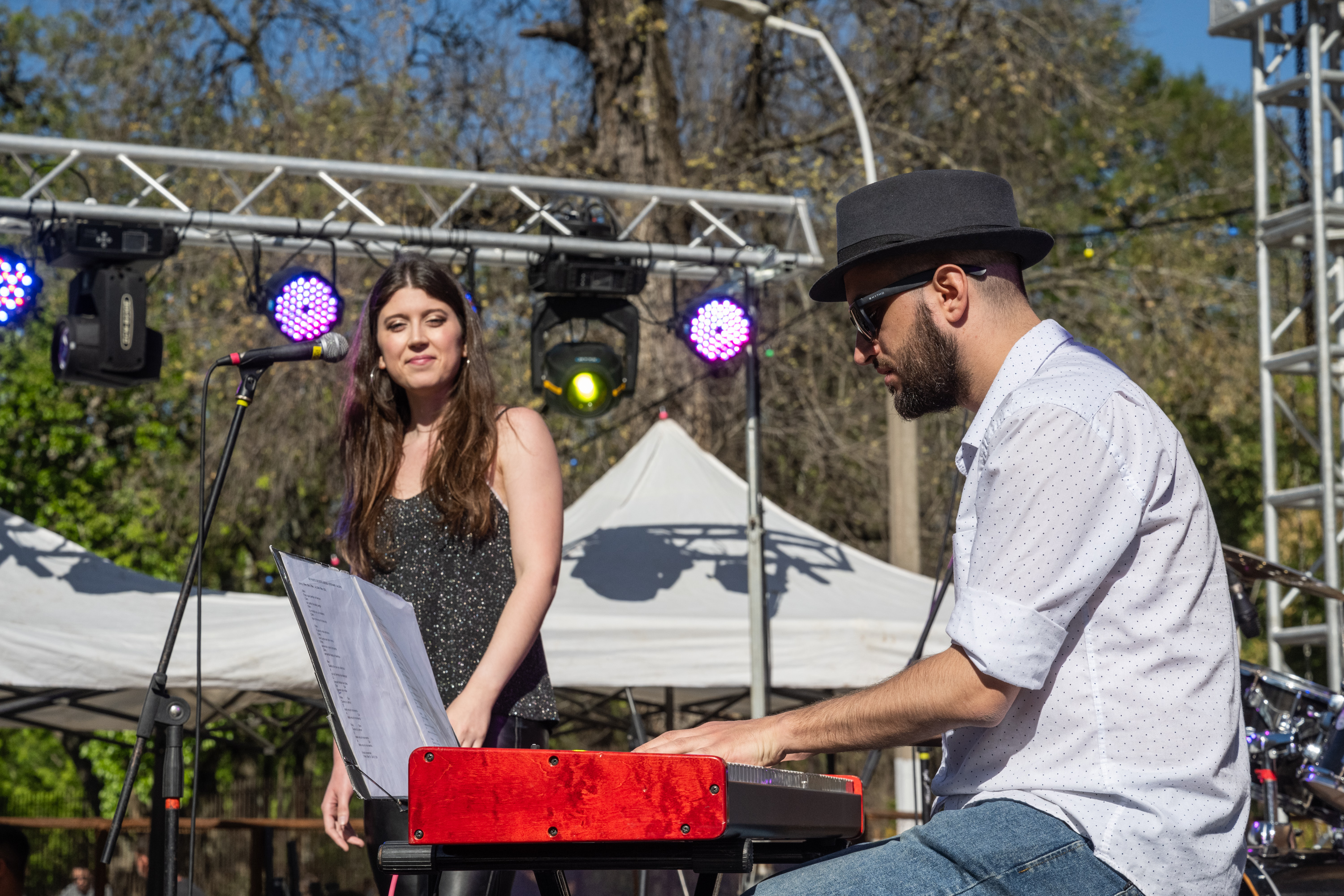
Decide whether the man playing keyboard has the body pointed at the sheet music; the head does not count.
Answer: yes

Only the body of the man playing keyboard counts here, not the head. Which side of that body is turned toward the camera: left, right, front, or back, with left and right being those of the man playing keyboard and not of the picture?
left

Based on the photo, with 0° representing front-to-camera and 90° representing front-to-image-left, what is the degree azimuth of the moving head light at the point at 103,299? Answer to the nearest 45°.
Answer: approximately 45°

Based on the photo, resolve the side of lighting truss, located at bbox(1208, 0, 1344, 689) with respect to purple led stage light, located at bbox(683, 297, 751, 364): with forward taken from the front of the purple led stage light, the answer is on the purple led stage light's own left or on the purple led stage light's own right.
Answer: on the purple led stage light's own left

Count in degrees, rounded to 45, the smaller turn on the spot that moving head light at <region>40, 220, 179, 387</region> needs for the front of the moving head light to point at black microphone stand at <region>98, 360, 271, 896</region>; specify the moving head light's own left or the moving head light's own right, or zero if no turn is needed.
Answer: approximately 45° to the moving head light's own left

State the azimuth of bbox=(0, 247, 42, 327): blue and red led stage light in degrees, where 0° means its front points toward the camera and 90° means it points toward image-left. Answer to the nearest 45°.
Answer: approximately 0°

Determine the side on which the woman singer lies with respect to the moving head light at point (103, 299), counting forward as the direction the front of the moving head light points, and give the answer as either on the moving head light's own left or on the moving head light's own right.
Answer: on the moving head light's own left

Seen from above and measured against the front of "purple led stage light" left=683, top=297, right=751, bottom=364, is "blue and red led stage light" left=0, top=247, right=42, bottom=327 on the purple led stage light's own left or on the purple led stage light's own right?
on the purple led stage light's own right
